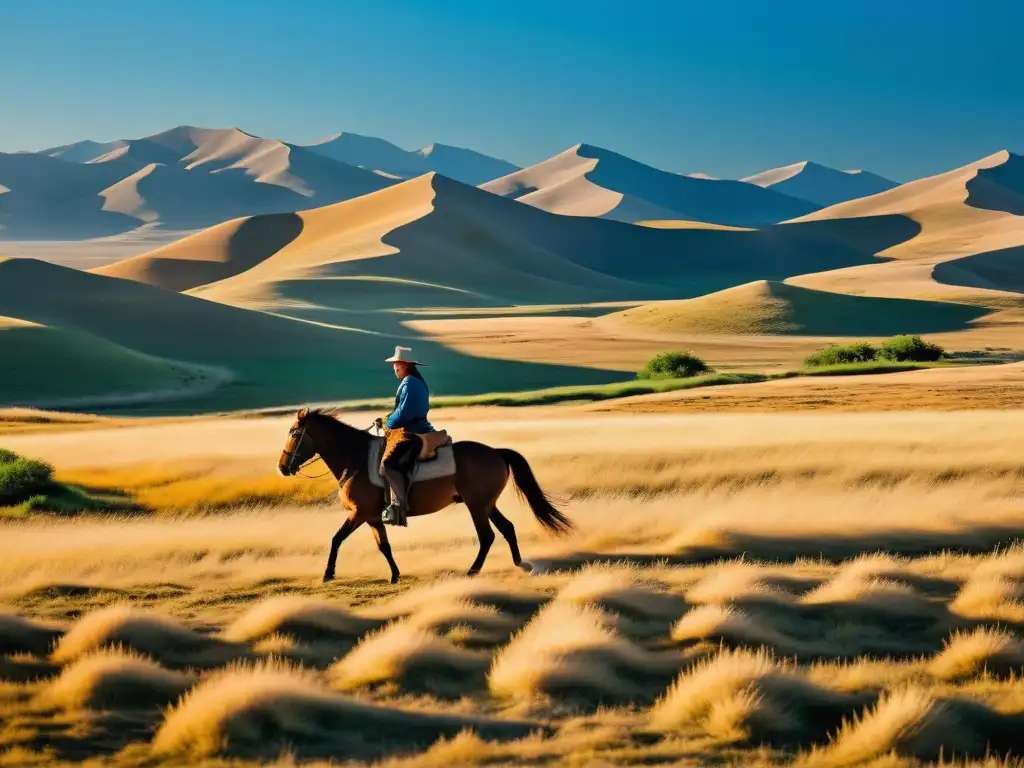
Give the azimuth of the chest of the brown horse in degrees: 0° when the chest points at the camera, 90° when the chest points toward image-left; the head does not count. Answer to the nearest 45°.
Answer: approximately 90°

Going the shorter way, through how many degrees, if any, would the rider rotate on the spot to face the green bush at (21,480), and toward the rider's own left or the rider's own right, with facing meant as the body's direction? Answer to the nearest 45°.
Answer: approximately 45° to the rider's own right

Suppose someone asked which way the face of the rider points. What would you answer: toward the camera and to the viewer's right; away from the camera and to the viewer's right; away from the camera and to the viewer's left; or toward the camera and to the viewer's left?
toward the camera and to the viewer's left

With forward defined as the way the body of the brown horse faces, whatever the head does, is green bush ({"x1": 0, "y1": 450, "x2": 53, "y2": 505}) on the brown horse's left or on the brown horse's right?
on the brown horse's right

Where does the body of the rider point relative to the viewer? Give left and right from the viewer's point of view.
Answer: facing to the left of the viewer
